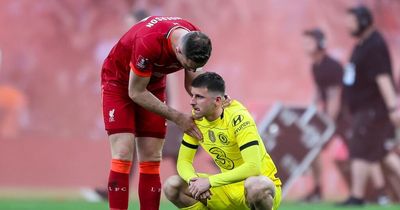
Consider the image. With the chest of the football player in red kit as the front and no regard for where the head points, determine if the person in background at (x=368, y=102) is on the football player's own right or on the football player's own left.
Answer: on the football player's own left

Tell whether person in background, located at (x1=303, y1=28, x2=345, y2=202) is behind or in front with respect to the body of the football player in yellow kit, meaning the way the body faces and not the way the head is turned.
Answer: behind

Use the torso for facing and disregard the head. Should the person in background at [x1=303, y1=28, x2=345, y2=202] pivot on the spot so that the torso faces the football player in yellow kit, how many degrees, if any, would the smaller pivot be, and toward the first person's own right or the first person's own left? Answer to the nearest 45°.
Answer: approximately 90° to the first person's own left

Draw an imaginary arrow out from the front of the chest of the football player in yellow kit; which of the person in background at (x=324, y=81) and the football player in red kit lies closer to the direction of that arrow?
the football player in red kit

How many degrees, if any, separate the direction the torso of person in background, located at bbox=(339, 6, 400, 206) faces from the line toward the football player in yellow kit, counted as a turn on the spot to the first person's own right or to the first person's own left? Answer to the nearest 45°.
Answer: approximately 90° to the first person's own left

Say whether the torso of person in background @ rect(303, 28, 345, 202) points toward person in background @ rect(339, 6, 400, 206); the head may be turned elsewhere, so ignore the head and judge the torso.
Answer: no

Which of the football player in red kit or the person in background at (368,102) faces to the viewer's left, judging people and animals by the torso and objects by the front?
the person in background

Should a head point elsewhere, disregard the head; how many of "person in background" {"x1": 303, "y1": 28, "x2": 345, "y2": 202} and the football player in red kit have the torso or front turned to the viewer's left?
1

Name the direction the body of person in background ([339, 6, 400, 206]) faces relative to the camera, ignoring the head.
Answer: to the viewer's left

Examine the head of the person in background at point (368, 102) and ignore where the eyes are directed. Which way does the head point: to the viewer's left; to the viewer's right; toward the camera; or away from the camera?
to the viewer's left

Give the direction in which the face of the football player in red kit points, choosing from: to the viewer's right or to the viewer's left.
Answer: to the viewer's right

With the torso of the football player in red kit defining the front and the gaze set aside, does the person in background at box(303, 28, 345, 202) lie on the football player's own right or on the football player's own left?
on the football player's own left

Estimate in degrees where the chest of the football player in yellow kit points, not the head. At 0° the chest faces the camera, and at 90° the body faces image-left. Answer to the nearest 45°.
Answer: approximately 45°

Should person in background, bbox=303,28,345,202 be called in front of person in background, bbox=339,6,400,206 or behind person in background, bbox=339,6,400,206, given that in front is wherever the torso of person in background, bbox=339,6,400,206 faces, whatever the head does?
in front

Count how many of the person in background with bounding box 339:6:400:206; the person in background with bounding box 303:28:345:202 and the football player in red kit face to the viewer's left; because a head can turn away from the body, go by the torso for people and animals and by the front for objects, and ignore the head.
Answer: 2

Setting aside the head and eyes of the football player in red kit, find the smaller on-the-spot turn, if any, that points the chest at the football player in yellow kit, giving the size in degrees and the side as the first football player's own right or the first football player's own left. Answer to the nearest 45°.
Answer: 0° — they already face them
